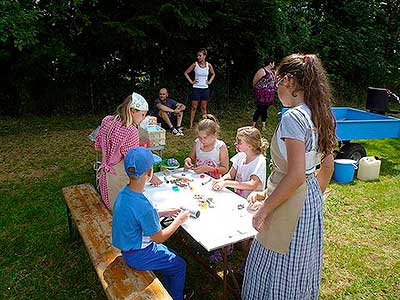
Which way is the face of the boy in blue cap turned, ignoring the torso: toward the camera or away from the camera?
away from the camera

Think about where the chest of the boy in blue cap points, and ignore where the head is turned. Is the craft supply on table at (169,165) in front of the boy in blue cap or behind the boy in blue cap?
in front

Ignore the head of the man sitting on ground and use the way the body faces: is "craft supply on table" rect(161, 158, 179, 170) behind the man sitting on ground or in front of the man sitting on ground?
in front

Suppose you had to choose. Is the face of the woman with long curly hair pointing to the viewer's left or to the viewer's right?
to the viewer's left

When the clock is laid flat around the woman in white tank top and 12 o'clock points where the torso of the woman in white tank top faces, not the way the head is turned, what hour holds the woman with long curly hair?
The woman with long curly hair is roughly at 12 o'clock from the woman in white tank top.

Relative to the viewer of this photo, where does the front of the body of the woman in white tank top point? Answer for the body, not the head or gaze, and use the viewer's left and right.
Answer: facing the viewer

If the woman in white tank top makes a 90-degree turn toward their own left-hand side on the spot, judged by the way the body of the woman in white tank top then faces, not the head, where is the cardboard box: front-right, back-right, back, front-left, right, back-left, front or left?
right

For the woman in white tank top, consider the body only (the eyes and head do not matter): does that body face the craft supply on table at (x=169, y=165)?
yes

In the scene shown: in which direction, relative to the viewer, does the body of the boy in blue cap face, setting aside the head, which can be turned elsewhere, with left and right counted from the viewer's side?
facing away from the viewer and to the right of the viewer

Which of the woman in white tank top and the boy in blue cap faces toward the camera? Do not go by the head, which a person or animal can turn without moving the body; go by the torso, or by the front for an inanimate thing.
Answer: the woman in white tank top

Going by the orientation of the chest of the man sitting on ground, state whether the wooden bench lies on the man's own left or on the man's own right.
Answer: on the man's own right

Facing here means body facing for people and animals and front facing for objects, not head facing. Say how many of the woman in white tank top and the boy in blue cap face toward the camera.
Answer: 1

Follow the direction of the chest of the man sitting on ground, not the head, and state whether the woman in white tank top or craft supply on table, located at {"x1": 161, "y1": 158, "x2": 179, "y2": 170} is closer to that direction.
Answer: the craft supply on table

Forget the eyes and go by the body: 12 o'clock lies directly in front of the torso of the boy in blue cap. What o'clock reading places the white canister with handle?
The white canister with handle is roughly at 12 o'clock from the boy in blue cap.

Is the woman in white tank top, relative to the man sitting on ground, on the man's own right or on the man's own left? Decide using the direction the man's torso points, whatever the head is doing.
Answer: on the man's own left

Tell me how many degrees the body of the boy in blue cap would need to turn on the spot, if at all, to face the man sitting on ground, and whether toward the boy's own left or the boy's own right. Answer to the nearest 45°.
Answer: approximately 45° to the boy's own left

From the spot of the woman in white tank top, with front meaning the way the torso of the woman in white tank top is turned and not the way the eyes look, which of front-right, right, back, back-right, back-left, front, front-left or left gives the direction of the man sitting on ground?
front-right

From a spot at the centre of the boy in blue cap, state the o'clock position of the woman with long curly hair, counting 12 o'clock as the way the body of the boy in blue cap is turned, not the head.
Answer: The woman with long curly hair is roughly at 2 o'clock from the boy in blue cap.
